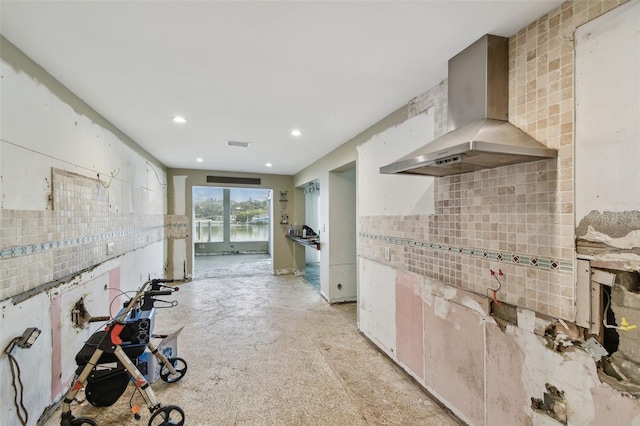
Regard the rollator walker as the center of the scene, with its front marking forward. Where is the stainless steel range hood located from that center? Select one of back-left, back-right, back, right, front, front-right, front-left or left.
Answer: back-left

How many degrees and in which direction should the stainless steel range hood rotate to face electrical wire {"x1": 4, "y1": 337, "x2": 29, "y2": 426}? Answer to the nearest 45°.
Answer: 0° — it already faces it

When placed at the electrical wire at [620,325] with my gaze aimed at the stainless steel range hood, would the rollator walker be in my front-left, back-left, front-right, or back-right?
front-left

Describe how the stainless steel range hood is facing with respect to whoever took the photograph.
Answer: facing the viewer and to the left of the viewer

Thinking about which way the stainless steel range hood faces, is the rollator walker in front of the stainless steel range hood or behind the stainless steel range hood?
in front

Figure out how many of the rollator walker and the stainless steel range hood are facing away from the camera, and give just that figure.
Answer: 0

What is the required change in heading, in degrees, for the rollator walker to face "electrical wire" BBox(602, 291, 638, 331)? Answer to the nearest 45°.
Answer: approximately 135° to its left
